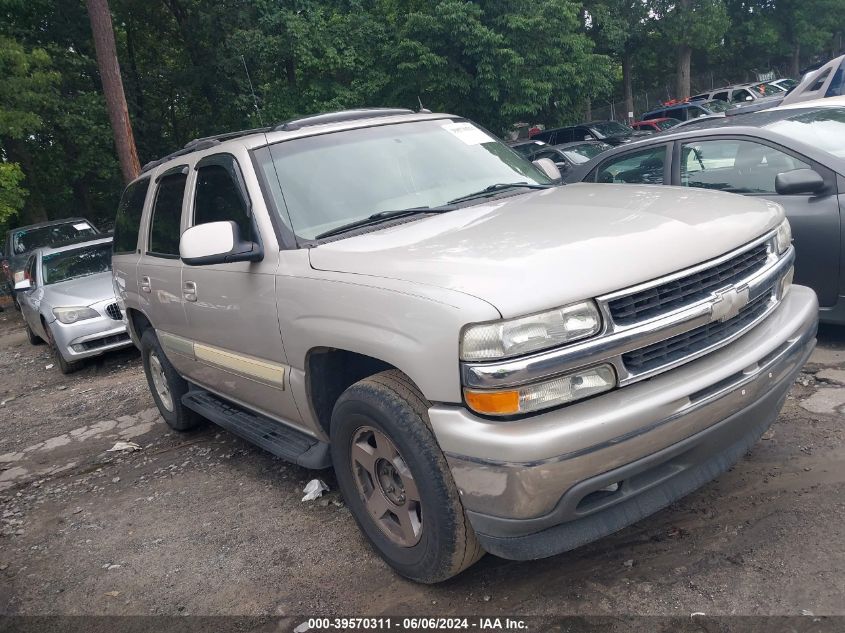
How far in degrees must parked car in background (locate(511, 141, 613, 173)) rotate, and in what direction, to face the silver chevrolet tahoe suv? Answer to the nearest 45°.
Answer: approximately 45° to its right

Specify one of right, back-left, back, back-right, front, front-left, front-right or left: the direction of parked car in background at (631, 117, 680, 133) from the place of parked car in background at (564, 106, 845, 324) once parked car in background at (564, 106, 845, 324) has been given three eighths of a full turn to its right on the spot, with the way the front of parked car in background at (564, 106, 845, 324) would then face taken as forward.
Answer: right

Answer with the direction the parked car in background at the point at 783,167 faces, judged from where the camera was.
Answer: facing the viewer and to the right of the viewer

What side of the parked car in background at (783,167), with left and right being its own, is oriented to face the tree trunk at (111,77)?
back

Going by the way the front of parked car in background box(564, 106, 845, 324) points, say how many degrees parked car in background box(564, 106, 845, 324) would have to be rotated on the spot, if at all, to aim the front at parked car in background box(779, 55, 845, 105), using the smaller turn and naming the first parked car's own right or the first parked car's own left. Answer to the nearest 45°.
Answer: approximately 135° to the first parked car's own left

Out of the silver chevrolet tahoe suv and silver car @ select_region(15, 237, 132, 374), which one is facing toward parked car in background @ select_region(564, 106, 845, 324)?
the silver car

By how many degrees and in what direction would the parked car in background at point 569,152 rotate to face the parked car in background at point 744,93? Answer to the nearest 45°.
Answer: approximately 90° to its left

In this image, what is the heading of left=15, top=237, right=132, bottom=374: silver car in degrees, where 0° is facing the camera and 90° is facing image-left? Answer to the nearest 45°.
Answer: approximately 315°

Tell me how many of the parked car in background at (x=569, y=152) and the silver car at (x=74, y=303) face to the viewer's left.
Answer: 0

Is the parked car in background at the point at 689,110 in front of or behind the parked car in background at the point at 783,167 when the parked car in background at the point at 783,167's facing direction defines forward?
behind

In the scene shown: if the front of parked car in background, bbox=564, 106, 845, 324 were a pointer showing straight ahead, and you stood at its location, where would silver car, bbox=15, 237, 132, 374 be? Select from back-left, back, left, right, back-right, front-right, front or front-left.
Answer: back-right
